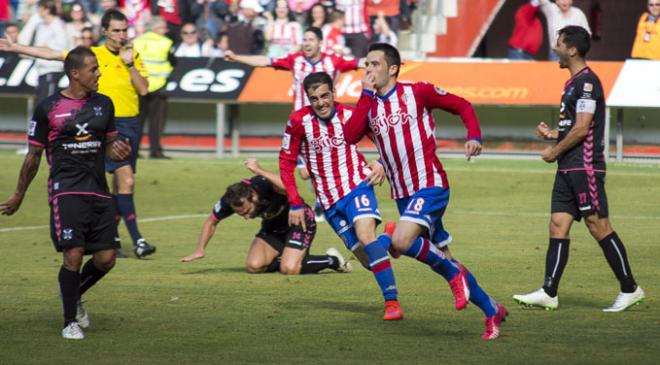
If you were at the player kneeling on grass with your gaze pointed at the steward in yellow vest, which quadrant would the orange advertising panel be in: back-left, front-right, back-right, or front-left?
front-right

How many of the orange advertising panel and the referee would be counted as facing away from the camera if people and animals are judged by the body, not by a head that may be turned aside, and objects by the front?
0

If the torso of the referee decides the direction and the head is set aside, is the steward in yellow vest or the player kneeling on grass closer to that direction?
the player kneeling on grass

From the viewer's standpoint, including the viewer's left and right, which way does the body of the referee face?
facing the viewer and to the right of the viewer

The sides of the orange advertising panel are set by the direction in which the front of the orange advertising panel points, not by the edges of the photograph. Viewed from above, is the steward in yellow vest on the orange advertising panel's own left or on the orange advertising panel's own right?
on the orange advertising panel's own right

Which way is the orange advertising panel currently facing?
toward the camera

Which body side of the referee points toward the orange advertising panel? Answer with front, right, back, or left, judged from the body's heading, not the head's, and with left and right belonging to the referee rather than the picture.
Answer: left

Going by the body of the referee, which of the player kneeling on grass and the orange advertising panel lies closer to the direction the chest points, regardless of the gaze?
the player kneeling on grass

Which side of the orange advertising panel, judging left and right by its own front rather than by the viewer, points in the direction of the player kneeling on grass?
front

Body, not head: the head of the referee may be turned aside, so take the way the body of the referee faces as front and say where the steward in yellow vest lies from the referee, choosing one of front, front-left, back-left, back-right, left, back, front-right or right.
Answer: back-left
